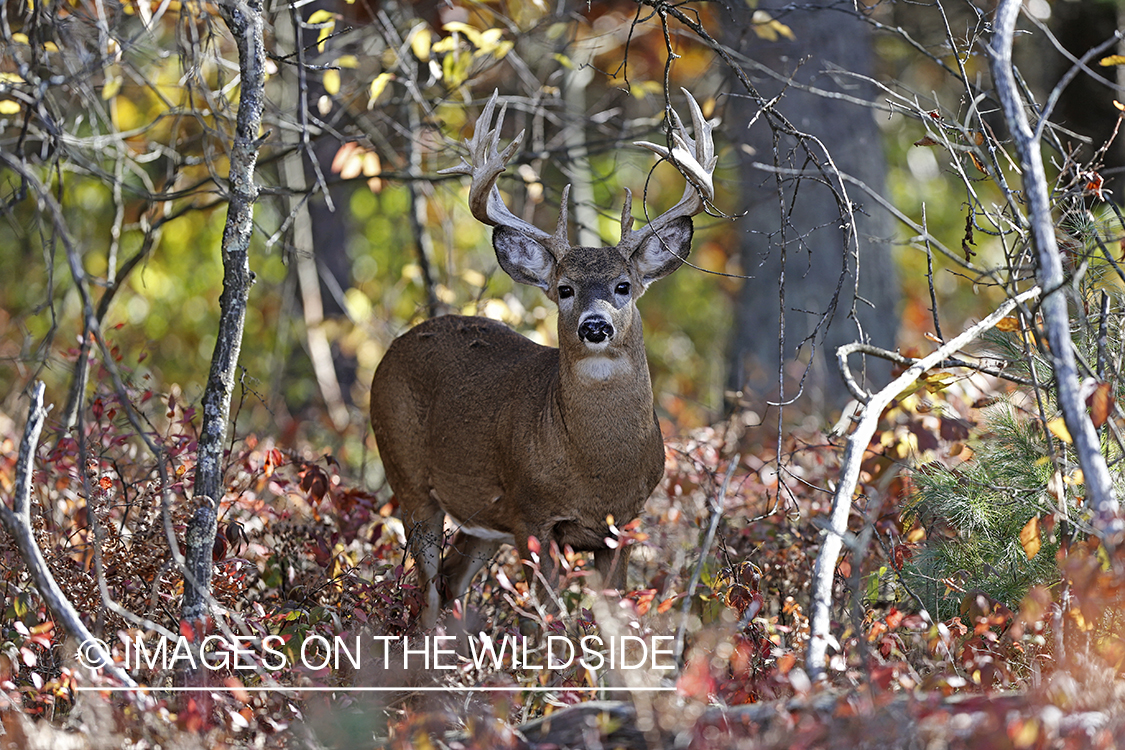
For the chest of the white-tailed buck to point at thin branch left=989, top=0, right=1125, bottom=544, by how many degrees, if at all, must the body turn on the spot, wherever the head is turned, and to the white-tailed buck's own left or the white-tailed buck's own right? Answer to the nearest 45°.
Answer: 0° — it already faces it

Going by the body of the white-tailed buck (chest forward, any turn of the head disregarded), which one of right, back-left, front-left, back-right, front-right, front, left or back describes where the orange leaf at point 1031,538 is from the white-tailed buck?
front

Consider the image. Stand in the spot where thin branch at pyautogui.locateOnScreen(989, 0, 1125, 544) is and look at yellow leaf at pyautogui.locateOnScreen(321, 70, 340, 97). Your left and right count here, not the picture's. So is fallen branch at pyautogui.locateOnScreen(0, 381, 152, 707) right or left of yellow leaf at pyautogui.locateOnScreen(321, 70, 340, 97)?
left

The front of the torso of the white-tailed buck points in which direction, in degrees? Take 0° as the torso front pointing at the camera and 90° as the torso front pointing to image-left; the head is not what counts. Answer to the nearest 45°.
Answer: approximately 315°

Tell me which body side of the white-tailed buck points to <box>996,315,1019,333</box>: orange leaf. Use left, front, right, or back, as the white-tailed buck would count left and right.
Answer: front

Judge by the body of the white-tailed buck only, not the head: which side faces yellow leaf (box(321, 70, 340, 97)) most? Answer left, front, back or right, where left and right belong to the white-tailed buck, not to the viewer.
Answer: back

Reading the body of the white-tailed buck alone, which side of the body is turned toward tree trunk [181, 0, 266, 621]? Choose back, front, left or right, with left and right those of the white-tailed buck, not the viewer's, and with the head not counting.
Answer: right
